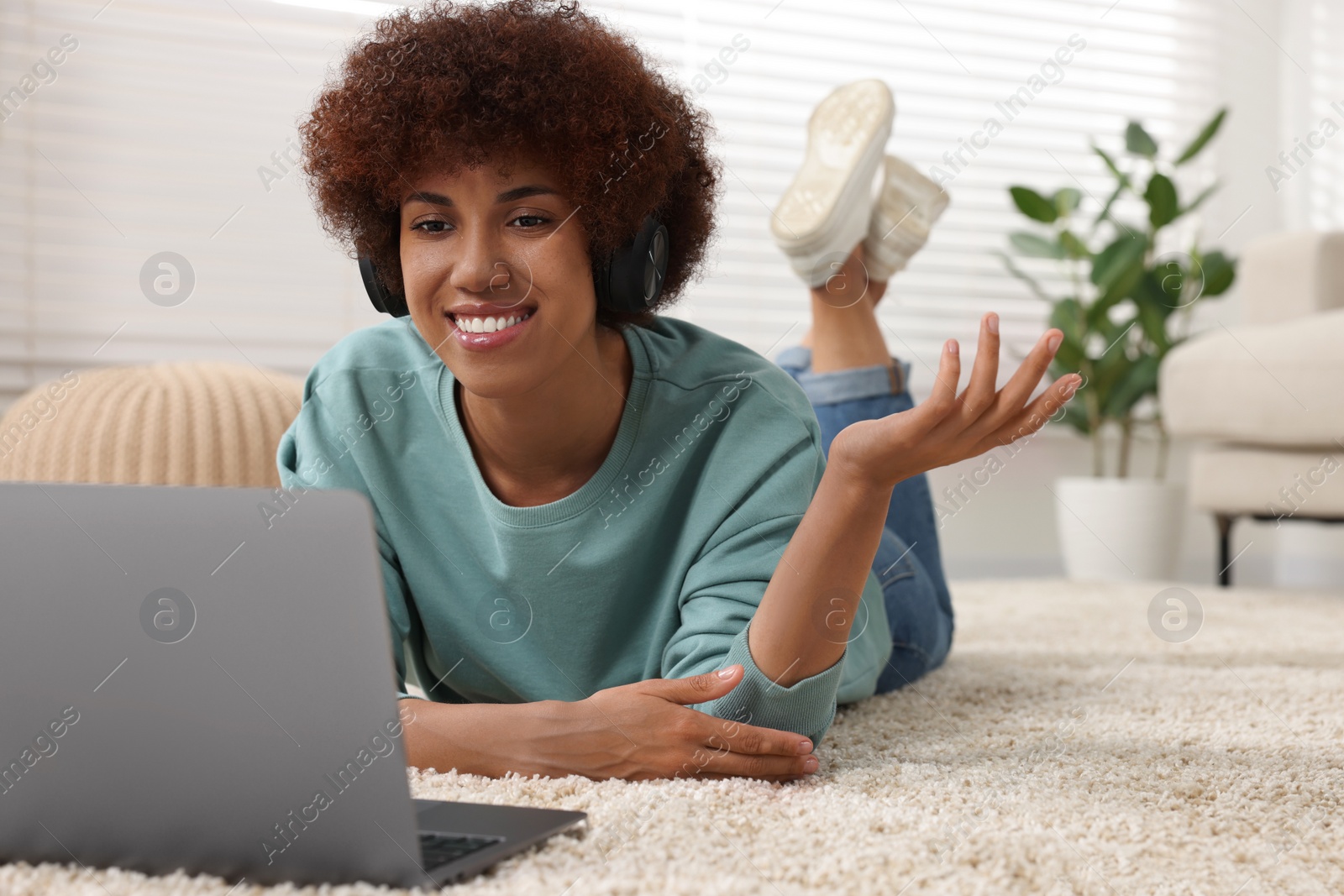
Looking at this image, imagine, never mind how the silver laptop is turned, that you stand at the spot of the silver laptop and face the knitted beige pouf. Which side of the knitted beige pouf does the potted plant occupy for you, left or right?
right

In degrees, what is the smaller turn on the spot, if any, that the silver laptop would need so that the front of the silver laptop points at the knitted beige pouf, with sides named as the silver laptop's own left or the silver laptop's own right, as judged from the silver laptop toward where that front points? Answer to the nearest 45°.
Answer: approximately 45° to the silver laptop's own left

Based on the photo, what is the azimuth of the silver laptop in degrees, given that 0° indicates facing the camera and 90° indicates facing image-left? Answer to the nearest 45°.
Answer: approximately 225°

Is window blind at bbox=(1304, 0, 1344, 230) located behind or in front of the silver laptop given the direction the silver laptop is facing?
in front

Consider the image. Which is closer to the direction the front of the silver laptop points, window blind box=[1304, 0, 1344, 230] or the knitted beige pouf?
the window blind

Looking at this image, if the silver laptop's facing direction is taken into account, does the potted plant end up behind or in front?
in front
